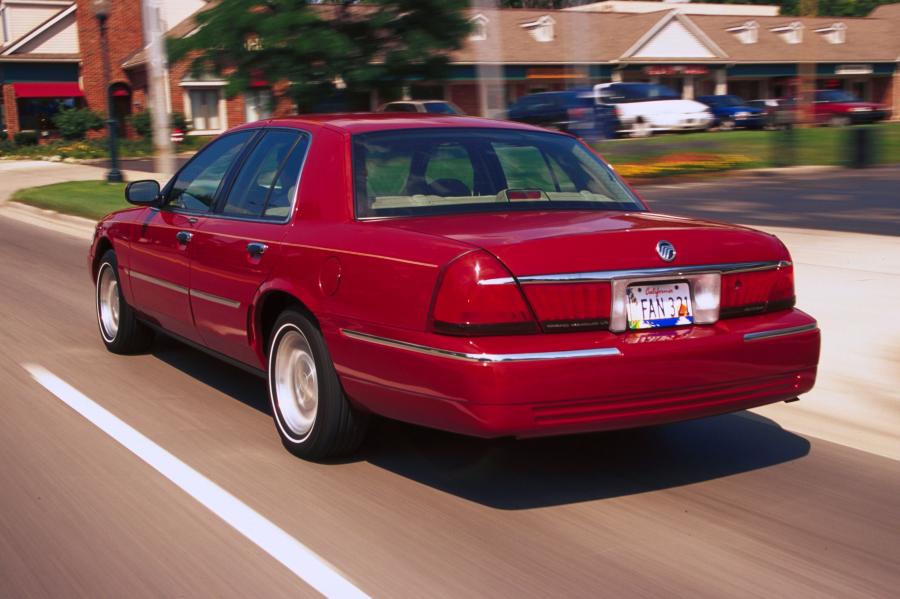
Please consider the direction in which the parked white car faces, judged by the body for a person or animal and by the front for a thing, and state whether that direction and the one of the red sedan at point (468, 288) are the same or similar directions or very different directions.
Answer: very different directions

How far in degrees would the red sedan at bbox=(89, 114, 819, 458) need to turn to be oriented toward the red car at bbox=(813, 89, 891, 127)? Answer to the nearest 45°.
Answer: approximately 45° to its right

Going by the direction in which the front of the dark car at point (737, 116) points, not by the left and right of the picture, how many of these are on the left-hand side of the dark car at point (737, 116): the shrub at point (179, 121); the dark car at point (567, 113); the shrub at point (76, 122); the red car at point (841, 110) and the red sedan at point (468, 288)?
1

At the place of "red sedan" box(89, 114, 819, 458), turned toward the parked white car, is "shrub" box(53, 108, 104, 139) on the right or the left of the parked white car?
left

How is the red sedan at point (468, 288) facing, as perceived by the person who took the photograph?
facing away from the viewer and to the left of the viewer

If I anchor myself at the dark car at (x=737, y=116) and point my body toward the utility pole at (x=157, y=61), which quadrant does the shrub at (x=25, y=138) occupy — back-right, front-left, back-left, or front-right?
front-right

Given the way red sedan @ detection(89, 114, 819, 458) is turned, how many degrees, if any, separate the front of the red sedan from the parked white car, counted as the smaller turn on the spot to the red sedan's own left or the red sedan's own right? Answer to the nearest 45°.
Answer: approximately 45° to the red sedan's own right

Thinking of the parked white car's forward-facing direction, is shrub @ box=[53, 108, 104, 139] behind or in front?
behind

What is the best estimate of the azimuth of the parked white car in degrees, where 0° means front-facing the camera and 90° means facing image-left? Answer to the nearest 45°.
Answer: approximately 315°

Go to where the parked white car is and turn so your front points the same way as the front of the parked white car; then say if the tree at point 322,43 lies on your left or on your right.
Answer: on your right
